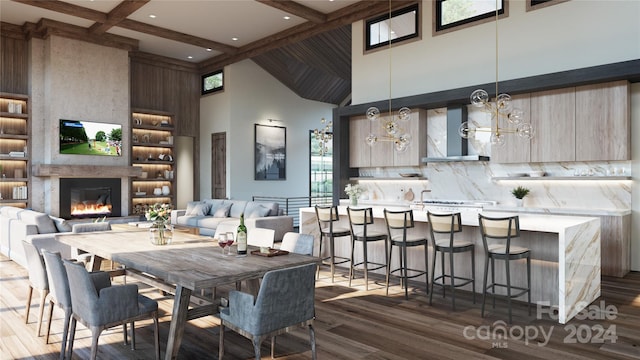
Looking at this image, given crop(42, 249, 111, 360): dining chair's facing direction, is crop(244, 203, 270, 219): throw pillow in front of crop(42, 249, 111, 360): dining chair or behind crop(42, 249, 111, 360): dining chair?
in front

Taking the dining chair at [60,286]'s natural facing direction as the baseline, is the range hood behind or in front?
in front

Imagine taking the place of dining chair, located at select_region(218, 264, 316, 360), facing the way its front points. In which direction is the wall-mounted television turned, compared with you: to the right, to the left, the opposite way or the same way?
the opposite way

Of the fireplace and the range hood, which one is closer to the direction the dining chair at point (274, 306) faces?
the fireplace

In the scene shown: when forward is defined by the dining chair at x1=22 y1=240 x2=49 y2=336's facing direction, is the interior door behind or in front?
in front

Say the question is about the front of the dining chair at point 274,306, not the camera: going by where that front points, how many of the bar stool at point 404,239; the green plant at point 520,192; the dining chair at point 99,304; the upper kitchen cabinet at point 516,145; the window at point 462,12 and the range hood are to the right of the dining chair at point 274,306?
5

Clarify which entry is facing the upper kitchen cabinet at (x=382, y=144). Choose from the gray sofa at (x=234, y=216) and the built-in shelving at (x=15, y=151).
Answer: the built-in shelving

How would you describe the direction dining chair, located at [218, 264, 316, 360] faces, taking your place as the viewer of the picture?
facing away from the viewer and to the left of the viewer

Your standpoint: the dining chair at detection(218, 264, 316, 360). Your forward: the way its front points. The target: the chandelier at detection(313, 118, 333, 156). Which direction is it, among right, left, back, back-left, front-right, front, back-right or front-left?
front-right

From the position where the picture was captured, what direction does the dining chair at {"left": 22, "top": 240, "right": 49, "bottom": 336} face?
facing away from the viewer and to the right of the viewer

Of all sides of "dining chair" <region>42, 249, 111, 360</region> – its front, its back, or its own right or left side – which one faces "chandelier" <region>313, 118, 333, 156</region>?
front

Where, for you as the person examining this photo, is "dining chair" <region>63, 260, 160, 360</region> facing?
facing away from the viewer and to the right of the viewer
